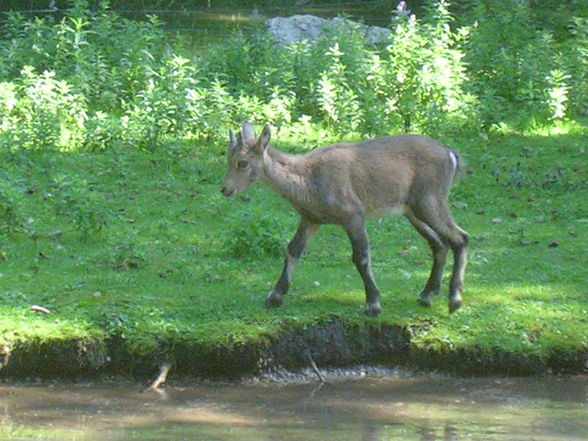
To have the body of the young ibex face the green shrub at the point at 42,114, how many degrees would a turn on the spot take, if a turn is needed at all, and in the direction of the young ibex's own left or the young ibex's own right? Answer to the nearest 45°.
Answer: approximately 45° to the young ibex's own right

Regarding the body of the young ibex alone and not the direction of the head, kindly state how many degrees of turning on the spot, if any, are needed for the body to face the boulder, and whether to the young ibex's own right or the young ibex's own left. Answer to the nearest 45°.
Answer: approximately 90° to the young ibex's own right

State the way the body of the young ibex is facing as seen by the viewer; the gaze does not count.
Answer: to the viewer's left

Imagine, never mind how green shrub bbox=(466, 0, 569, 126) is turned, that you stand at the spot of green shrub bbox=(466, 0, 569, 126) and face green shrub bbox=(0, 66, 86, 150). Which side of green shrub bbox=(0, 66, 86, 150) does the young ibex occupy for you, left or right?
left
